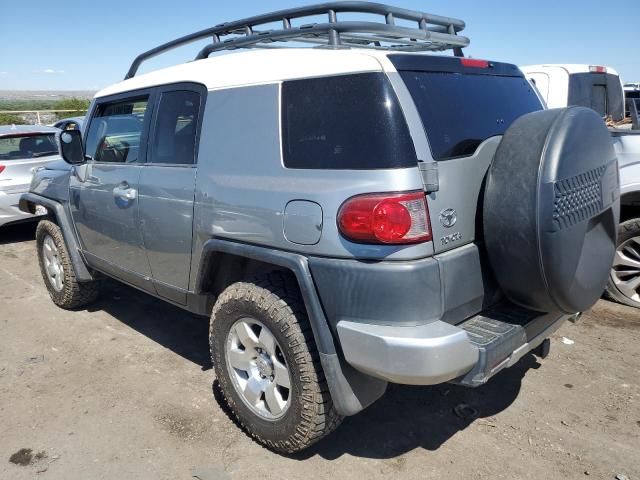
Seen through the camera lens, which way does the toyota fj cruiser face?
facing away from the viewer and to the left of the viewer

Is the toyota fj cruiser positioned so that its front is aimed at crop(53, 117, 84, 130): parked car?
yes

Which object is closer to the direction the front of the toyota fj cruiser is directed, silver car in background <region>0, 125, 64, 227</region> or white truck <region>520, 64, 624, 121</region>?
the silver car in background

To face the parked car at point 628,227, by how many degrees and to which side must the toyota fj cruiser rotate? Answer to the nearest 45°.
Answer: approximately 90° to its right

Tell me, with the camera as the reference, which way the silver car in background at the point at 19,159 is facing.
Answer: facing away from the viewer and to the left of the viewer

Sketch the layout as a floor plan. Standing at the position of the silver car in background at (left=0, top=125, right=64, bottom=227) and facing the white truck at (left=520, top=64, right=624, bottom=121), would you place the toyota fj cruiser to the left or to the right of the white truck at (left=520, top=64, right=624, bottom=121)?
right

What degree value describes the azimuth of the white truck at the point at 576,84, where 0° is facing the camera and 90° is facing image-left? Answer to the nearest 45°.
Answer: approximately 135°

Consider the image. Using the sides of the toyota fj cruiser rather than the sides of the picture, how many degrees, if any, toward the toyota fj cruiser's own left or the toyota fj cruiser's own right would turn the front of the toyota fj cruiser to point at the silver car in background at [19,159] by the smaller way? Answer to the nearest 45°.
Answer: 0° — it already faces it
